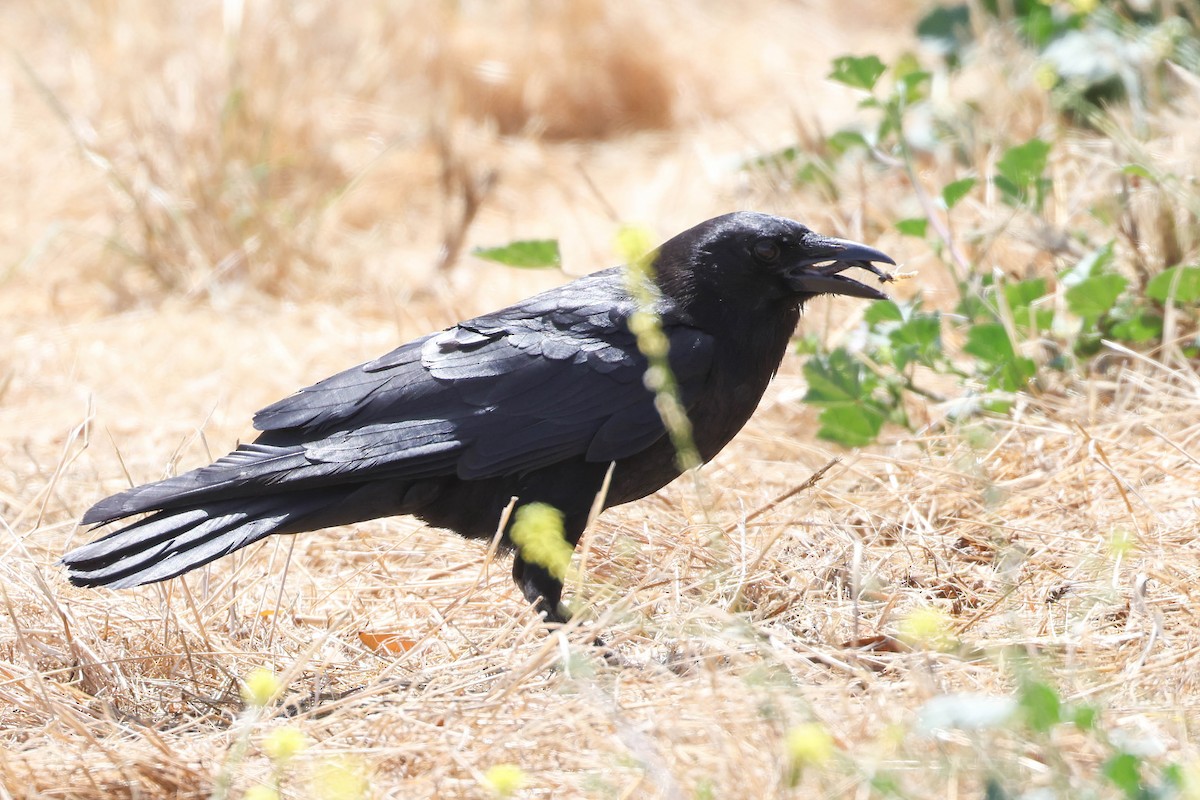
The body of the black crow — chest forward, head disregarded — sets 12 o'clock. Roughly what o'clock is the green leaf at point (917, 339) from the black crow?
The green leaf is roughly at 11 o'clock from the black crow.

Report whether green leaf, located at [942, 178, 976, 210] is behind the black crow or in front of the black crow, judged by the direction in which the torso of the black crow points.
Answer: in front

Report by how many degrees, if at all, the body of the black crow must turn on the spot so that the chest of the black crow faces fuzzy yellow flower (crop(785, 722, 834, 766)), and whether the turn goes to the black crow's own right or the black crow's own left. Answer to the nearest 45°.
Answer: approximately 90° to the black crow's own right

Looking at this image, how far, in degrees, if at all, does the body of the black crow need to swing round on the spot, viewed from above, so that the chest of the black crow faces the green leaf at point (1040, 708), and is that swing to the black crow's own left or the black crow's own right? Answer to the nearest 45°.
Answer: approximately 90° to the black crow's own right

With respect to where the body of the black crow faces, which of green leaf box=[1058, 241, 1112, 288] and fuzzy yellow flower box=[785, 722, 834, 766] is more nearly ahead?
the green leaf

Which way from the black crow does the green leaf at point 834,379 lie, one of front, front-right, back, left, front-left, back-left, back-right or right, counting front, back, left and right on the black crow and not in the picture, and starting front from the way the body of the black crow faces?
front-left

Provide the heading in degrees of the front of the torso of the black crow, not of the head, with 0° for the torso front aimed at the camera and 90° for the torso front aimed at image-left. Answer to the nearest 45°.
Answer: approximately 270°
